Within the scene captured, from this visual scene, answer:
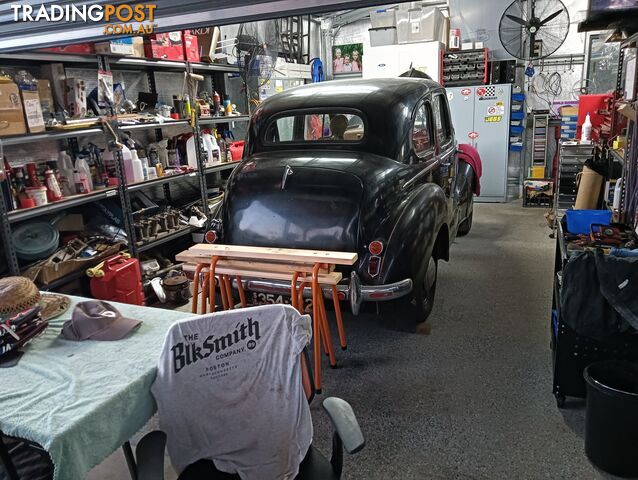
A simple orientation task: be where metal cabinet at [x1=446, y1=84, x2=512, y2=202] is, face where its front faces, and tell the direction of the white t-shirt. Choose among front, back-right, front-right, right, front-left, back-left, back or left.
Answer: front

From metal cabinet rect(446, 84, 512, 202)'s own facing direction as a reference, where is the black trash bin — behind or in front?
in front

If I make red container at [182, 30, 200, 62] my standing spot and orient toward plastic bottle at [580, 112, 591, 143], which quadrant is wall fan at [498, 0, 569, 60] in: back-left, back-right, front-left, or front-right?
front-left

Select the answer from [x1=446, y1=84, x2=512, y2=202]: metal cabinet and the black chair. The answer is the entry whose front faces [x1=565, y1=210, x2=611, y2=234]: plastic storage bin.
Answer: the metal cabinet

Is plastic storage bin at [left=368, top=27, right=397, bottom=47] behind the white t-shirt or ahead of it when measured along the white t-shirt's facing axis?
behind

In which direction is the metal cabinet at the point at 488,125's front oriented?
toward the camera

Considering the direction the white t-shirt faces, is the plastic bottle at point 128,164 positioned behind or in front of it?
behind

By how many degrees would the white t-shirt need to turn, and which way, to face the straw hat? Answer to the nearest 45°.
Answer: approximately 135° to its right
